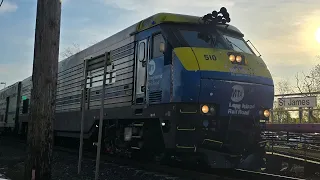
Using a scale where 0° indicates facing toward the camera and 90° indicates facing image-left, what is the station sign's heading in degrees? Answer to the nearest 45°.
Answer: approximately 0°

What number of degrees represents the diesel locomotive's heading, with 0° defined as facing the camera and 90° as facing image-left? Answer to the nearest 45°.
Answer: approximately 315°

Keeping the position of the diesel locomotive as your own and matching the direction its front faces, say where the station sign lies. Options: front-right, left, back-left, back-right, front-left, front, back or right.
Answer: left

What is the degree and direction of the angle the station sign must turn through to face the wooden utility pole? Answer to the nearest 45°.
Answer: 0° — it already faces it

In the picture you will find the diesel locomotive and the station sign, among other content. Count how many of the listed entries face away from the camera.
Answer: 0

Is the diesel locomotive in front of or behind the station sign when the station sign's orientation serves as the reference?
in front
